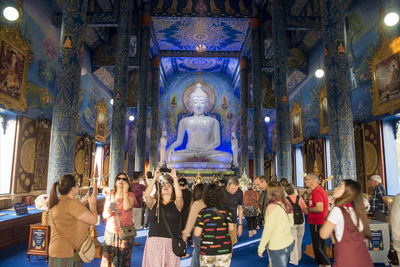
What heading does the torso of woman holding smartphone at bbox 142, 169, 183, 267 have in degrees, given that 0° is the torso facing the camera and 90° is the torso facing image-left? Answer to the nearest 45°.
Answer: approximately 0°

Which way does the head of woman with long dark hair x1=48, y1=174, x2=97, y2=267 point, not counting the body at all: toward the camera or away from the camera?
away from the camera

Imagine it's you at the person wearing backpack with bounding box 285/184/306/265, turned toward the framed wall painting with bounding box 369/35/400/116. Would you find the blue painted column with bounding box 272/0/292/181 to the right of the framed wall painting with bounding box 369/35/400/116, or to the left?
left

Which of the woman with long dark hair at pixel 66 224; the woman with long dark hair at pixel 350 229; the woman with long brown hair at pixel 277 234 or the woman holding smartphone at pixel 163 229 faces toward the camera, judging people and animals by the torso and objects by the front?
the woman holding smartphone

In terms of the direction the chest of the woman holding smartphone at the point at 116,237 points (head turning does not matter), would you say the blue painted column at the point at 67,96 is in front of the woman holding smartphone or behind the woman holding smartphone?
behind

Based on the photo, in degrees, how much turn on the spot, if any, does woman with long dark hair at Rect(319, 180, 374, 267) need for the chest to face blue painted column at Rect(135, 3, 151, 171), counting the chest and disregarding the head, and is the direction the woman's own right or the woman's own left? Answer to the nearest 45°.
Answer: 0° — they already face it

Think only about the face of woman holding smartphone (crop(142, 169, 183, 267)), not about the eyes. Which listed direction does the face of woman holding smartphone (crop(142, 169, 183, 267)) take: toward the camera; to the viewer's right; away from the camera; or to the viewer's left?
toward the camera

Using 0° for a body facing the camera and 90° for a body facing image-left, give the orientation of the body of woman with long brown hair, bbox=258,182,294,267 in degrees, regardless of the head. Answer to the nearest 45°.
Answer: approximately 135°

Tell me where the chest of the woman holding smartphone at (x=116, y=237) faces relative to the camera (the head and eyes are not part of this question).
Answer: toward the camera

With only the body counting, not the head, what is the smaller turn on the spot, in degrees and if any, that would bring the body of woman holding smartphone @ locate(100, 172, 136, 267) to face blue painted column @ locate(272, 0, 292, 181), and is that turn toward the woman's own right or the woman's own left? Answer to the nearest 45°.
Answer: approximately 135° to the woman's own left

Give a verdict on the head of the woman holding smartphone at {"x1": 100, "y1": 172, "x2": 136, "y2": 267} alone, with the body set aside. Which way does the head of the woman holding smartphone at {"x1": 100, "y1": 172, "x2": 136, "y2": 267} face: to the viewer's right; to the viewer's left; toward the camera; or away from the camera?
toward the camera

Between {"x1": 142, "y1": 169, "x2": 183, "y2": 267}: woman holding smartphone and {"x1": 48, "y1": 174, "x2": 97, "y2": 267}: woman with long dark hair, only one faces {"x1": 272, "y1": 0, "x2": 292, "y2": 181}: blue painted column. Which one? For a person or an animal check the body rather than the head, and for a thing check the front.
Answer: the woman with long dark hair

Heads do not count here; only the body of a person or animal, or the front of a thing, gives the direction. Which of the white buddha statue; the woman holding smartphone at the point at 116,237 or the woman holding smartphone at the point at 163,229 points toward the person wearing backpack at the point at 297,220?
the white buddha statue

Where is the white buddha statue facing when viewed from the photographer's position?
facing the viewer
